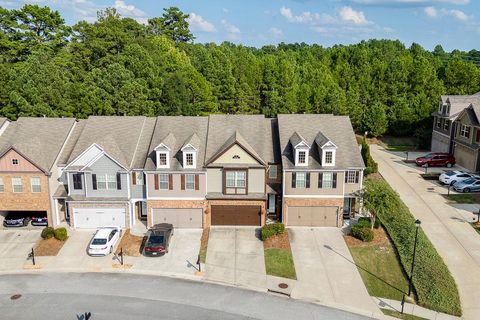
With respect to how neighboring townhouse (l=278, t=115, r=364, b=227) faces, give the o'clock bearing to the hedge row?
The hedge row is roughly at 10 o'clock from the neighboring townhouse.

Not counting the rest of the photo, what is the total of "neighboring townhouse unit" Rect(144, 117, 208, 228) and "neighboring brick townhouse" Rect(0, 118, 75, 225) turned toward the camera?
2

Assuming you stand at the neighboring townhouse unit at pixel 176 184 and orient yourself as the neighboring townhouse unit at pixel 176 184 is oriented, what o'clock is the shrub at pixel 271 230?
The shrub is roughly at 10 o'clock from the neighboring townhouse unit.

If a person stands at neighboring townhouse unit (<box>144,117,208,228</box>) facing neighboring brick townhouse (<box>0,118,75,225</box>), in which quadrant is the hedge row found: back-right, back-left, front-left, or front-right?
back-left

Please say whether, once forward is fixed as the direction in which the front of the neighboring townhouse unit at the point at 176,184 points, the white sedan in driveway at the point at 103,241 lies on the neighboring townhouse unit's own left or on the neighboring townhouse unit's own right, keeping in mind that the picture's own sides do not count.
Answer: on the neighboring townhouse unit's own right

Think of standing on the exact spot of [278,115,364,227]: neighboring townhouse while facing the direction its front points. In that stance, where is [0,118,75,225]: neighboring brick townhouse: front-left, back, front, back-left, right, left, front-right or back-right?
right

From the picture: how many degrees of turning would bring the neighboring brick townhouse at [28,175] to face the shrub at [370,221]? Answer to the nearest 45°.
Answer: approximately 45° to its left
